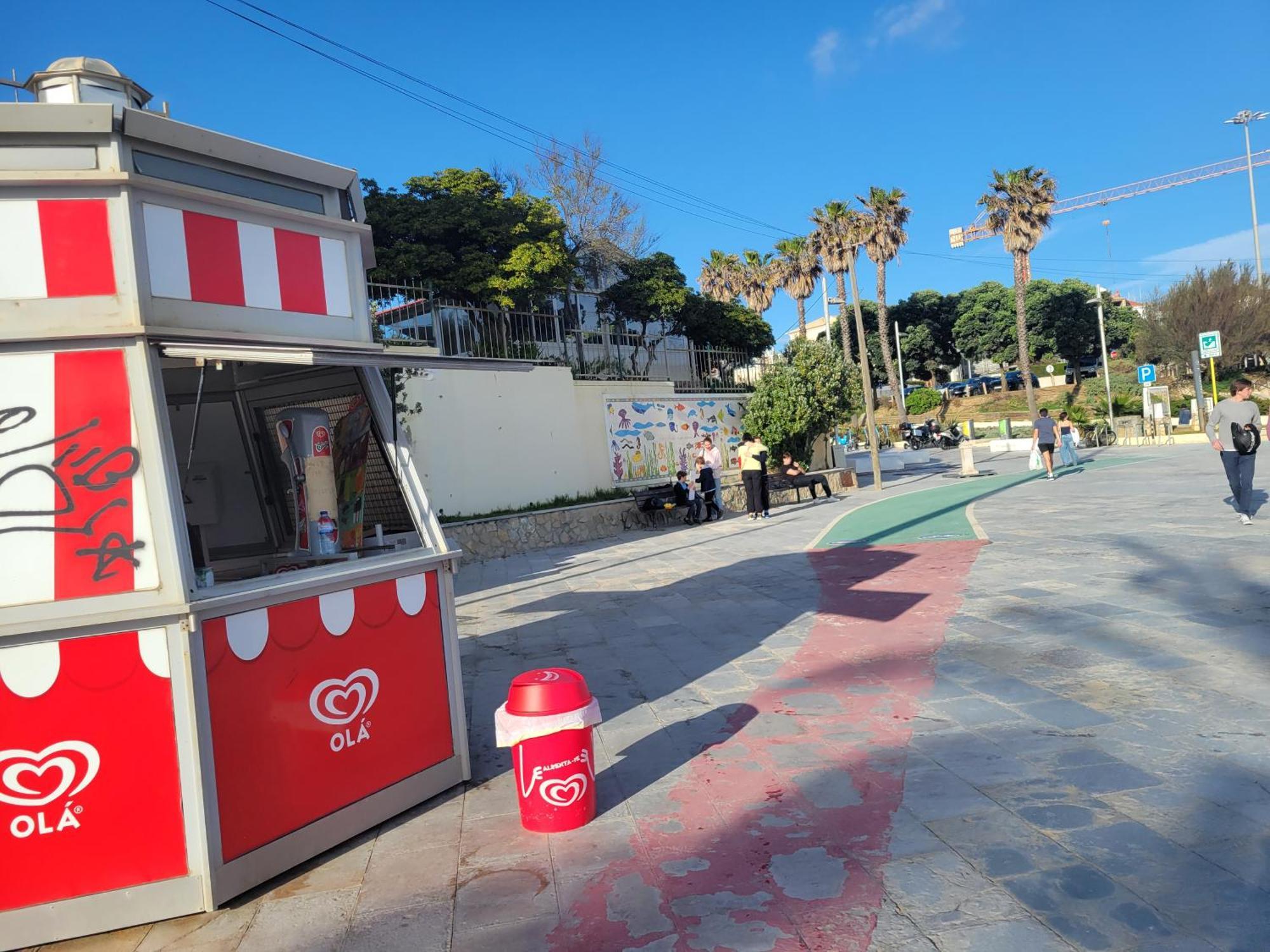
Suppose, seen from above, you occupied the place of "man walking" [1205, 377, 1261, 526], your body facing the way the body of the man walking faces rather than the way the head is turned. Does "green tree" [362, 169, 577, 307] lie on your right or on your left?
on your right

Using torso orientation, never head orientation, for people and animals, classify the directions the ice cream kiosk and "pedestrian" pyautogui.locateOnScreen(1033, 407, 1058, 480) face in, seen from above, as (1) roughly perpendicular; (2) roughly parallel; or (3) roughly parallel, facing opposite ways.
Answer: roughly perpendicular

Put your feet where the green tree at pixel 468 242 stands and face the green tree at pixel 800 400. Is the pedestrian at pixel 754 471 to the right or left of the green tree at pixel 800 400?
right

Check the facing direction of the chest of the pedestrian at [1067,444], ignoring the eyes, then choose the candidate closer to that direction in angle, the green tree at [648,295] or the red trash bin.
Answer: the green tree

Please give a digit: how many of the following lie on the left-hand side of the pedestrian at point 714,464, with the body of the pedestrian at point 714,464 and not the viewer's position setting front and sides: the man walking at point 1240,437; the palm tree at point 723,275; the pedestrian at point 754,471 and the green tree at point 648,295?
2

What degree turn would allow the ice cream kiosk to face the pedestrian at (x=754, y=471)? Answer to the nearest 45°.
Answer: approximately 90° to its left

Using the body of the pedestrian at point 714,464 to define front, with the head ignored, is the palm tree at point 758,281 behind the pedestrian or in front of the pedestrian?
behind
